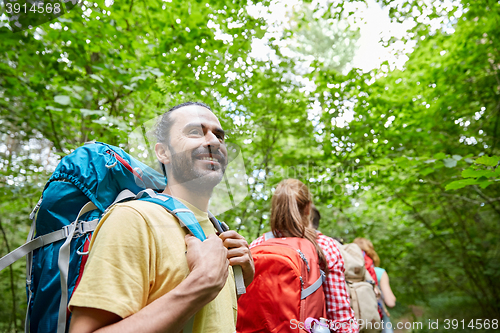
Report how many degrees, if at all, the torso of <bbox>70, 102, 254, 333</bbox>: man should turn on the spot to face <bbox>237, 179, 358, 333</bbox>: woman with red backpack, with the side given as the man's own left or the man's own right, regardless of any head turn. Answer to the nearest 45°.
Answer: approximately 90° to the man's own left

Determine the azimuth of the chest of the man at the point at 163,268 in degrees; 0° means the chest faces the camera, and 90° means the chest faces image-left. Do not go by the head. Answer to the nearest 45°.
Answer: approximately 315°

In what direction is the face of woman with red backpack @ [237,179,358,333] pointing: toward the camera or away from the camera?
away from the camera

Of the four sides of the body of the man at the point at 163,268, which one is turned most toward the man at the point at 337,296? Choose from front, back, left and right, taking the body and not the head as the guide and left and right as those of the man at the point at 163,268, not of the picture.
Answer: left

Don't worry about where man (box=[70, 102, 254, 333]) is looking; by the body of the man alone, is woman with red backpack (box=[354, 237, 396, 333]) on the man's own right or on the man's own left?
on the man's own left
